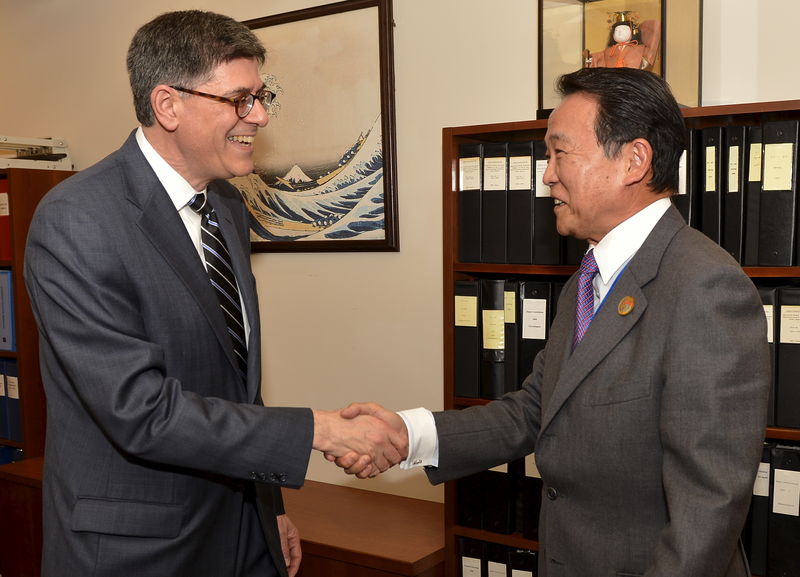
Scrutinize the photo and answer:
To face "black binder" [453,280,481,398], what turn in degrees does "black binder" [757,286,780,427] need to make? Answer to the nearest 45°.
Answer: approximately 90° to its right

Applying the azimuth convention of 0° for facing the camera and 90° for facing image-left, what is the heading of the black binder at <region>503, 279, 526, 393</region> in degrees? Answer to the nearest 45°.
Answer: approximately 0°

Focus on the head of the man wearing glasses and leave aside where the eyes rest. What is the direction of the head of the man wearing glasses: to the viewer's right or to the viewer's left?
to the viewer's right

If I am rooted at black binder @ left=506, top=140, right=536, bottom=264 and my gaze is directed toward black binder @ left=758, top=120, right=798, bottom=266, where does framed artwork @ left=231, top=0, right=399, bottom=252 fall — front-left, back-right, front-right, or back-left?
back-left
